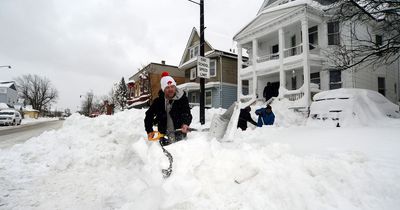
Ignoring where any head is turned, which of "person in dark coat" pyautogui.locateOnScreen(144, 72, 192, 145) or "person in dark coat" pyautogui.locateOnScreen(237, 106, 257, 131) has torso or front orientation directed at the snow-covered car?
"person in dark coat" pyautogui.locateOnScreen(237, 106, 257, 131)

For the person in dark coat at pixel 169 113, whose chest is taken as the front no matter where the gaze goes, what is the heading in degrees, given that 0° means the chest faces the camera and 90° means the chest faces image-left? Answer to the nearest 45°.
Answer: approximately 0°

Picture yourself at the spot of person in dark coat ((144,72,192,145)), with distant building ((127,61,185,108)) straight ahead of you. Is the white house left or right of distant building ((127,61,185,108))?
right

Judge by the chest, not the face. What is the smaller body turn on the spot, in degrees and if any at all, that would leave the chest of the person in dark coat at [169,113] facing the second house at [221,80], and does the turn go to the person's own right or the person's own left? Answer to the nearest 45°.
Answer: approximately 180°

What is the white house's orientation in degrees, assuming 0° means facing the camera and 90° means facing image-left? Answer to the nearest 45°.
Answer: approximately 45°

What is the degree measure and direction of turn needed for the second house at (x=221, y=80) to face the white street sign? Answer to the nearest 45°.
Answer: approximately 45° to its left

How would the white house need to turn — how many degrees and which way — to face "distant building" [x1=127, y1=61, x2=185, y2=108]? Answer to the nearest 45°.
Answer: approximately 90° to its right
